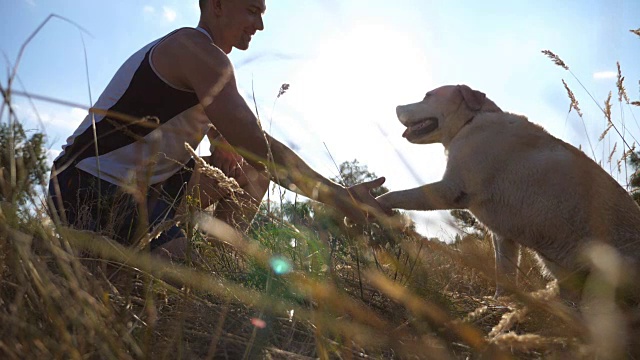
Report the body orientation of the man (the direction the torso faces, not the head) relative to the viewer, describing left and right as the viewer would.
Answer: facing to the right of the viewer

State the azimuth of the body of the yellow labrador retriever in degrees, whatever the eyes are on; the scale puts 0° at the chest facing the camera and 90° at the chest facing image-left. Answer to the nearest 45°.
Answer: approximately 90°

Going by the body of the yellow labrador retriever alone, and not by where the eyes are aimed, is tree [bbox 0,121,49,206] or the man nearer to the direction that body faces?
the man

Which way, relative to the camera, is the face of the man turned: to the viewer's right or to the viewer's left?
to the viewer's right

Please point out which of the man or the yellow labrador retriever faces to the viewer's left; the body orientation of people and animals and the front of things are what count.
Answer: the yellow labrador retriever

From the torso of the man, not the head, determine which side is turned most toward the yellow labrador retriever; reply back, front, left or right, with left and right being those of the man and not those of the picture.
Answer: front

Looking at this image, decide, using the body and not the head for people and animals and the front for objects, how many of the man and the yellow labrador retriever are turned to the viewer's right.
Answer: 1

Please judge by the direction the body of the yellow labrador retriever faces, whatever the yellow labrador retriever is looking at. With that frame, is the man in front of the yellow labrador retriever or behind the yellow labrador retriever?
in front

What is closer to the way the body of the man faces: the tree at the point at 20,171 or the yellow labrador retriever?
the yellow labrador retriever
